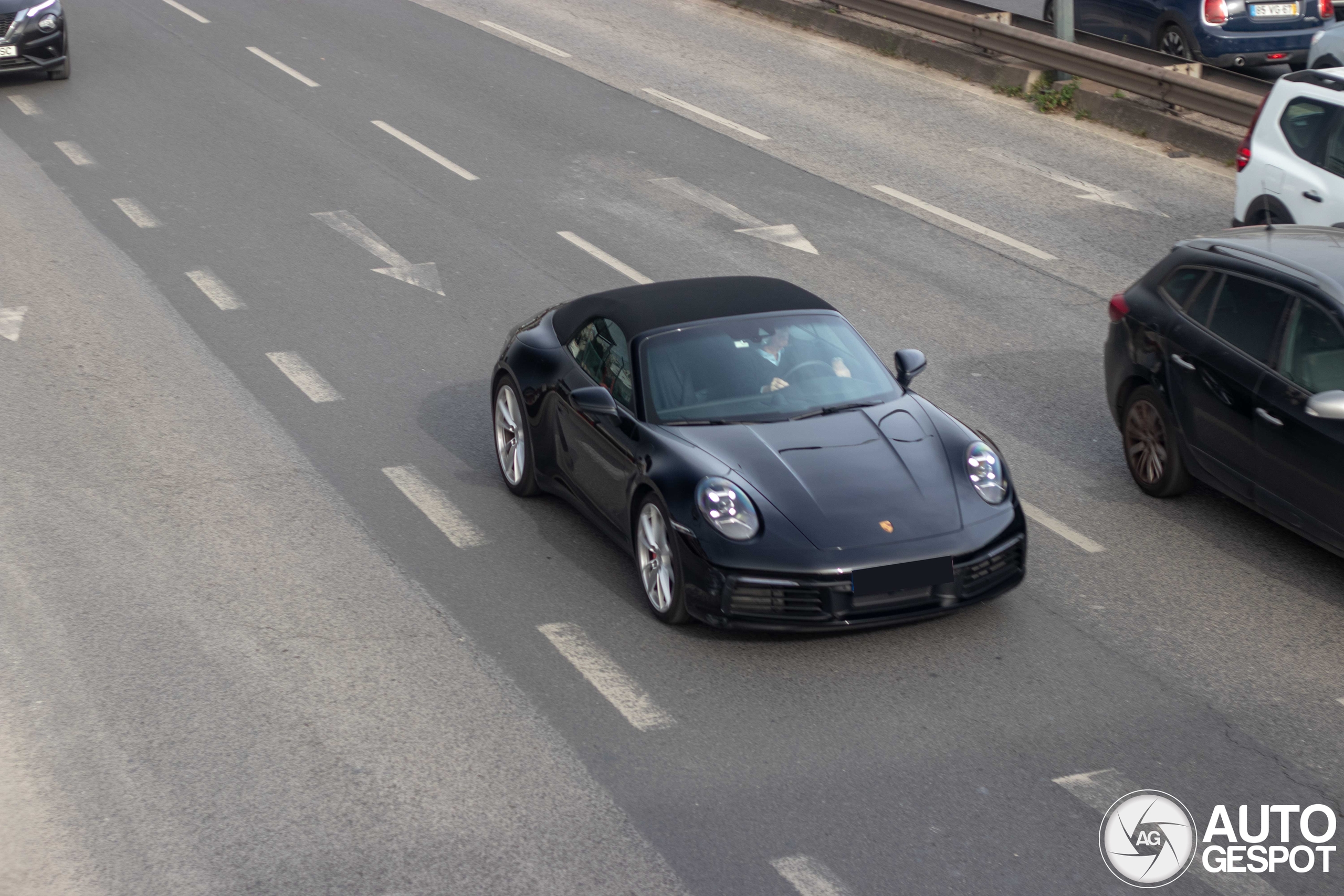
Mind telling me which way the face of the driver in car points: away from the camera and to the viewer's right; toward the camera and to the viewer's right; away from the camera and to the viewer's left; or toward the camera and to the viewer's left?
toward the camera and to the viewer's right

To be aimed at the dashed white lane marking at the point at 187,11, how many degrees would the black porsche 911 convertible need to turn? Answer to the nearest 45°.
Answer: approximately 180°

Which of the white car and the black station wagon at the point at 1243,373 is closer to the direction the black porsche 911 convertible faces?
the black station wagon

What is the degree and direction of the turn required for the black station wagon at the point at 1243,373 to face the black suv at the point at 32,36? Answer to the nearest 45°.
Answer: approximately 180°

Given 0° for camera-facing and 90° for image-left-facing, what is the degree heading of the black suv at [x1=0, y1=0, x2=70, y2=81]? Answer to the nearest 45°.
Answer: approximately 315°

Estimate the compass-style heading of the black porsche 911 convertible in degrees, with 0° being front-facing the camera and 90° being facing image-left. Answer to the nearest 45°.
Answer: approximately 315°

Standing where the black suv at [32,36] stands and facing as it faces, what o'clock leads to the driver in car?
The driver in car is roughly at 1 o'clock from the black suv.

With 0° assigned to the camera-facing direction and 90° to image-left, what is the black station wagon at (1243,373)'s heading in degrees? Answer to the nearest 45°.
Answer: approximately 315°
